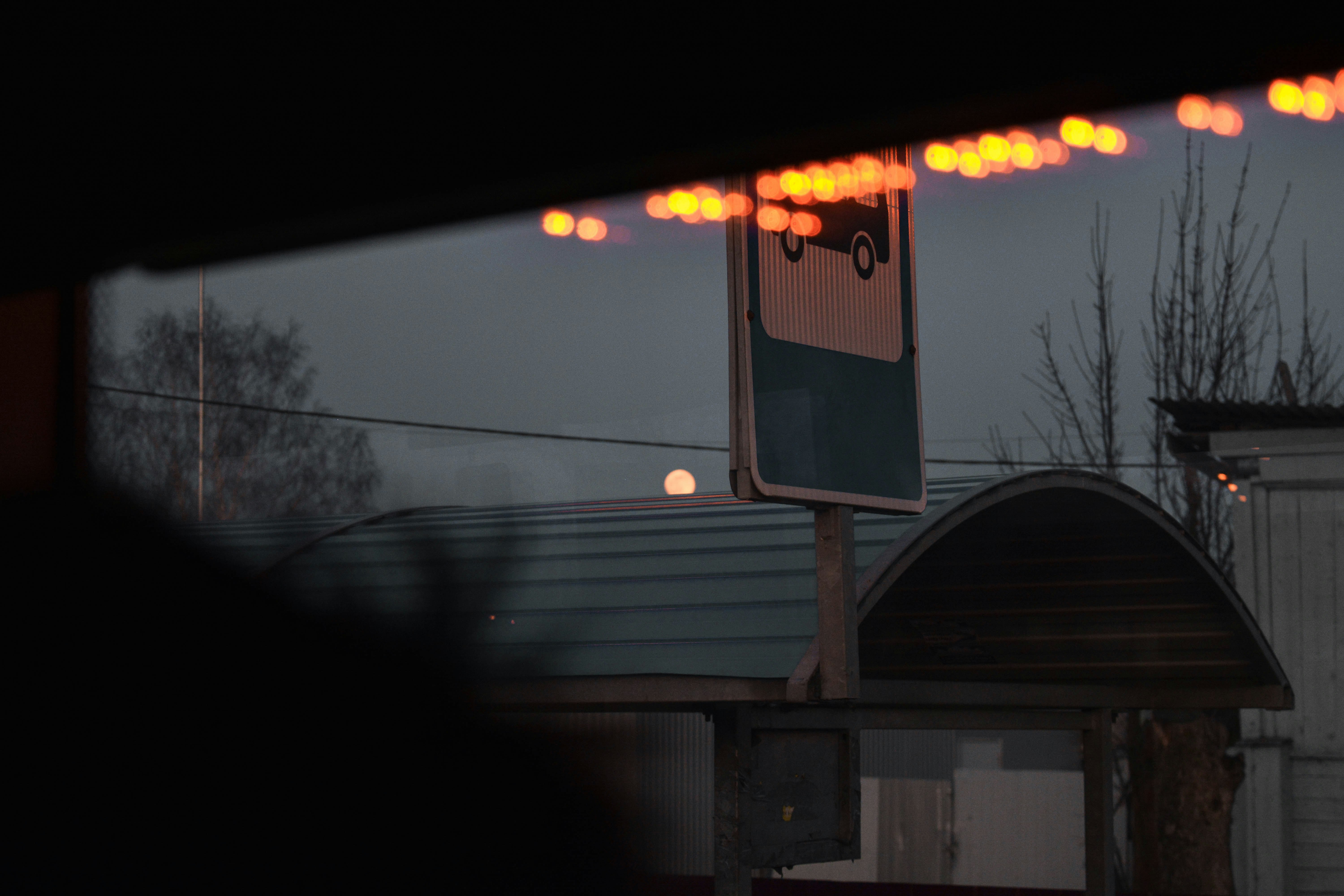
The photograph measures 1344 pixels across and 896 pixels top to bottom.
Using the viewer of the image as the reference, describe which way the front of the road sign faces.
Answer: facing the viewer and to the right of the viewer

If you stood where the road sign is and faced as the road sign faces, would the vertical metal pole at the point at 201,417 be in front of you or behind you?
behind

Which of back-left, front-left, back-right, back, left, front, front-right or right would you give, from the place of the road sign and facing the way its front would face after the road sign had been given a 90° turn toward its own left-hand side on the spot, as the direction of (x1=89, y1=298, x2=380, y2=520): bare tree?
left

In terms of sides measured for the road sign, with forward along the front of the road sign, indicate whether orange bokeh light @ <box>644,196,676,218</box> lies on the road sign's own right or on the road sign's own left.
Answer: on the road sign's own right
